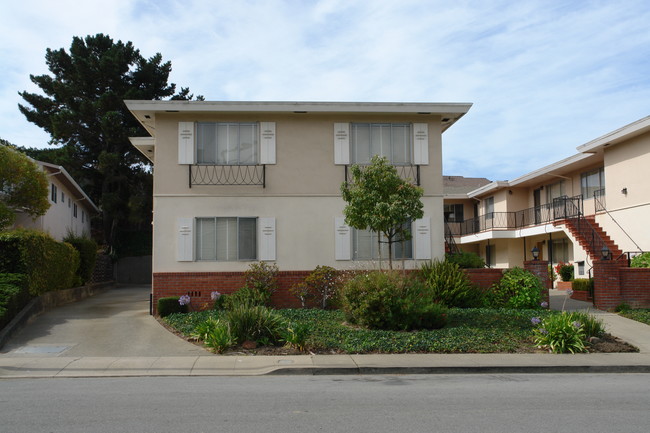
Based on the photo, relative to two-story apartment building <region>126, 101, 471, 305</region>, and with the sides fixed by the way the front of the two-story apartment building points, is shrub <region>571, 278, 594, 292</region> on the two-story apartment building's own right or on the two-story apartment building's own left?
on the two-story apartment building's own left

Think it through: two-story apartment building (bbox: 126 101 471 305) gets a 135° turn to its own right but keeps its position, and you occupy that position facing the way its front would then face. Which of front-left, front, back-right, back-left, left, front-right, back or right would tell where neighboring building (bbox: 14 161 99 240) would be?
front

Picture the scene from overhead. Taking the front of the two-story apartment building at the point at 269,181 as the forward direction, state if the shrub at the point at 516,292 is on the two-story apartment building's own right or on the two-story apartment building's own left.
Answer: on the two-story apartment building's own left

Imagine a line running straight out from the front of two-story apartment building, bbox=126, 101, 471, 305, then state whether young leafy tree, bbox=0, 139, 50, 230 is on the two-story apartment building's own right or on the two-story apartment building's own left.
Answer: on the two-story apartment building's own right

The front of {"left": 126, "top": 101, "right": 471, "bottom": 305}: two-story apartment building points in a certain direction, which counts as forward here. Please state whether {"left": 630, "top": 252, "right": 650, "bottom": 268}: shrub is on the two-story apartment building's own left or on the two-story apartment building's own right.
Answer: on the two-story apartment building's own left

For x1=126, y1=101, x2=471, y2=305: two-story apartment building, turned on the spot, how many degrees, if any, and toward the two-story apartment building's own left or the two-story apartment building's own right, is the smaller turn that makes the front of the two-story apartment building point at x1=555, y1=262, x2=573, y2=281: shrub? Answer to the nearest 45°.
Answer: approximately 135° to the two-story apartment building's own left

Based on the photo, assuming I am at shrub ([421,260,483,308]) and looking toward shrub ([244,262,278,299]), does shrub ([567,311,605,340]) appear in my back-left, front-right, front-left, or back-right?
back-left

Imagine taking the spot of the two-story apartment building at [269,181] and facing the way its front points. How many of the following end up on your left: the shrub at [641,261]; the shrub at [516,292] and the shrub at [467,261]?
3

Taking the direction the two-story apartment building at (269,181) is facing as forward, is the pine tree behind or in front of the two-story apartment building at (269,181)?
behind

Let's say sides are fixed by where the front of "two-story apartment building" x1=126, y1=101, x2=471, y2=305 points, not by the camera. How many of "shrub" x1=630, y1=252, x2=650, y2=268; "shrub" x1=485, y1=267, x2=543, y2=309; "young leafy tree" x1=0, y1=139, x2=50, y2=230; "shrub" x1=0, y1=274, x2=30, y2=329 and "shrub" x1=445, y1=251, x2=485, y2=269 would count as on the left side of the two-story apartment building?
3

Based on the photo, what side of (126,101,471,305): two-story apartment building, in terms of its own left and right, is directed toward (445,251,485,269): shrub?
left

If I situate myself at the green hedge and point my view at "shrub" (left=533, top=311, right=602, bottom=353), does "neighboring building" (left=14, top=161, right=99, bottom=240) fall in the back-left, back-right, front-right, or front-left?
back-left

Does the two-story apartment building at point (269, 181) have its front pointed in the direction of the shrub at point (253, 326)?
yes

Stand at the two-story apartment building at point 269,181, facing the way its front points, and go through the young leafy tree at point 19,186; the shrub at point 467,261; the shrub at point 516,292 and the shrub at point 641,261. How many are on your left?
3

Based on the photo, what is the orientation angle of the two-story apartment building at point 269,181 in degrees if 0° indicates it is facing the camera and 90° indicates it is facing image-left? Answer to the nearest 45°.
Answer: approximately 0°

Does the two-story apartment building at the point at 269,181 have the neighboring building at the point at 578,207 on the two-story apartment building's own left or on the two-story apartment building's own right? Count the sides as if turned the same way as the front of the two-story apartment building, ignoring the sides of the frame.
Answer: on the two-story apartment building's own left
